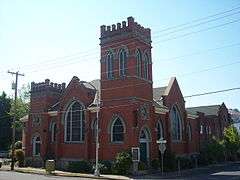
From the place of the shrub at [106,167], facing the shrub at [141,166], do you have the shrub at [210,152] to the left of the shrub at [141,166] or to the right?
left
